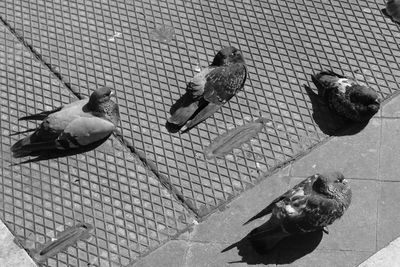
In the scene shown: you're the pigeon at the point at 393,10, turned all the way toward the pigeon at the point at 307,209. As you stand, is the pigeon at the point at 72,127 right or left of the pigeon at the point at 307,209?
right

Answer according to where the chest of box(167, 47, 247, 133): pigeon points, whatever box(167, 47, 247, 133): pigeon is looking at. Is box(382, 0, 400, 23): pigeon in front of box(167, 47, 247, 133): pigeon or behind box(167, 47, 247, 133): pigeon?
in front

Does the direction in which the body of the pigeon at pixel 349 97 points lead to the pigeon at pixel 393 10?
no

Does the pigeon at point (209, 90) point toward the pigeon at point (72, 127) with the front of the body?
no

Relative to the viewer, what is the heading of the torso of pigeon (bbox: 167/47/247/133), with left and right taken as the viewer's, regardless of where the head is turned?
facing away from the viewer and to the right of the viewer

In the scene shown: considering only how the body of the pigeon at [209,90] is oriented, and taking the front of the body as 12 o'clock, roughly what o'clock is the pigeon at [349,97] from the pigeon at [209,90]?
the pigeon at [349,97] is roughly at 2 o'clock from the pigeon at [209,90].

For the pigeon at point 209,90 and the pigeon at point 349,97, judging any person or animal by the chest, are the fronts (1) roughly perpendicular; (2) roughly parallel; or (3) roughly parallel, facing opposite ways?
roughly perpendicular

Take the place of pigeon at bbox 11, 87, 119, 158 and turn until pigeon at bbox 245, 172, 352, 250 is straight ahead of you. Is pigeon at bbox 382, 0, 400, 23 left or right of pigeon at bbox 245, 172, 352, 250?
left
